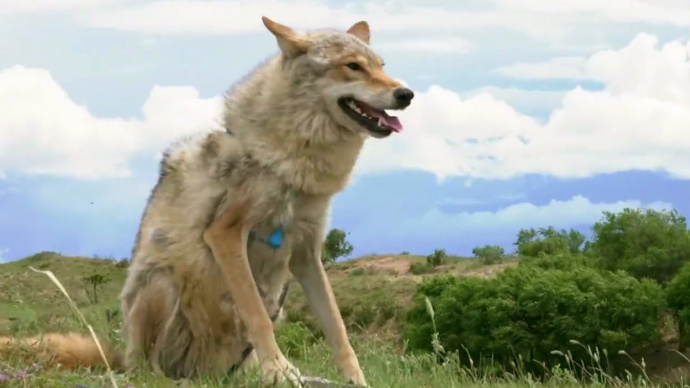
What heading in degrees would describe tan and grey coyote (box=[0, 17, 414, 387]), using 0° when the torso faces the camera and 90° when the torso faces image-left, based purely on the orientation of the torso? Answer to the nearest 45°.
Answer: approximately 315°
